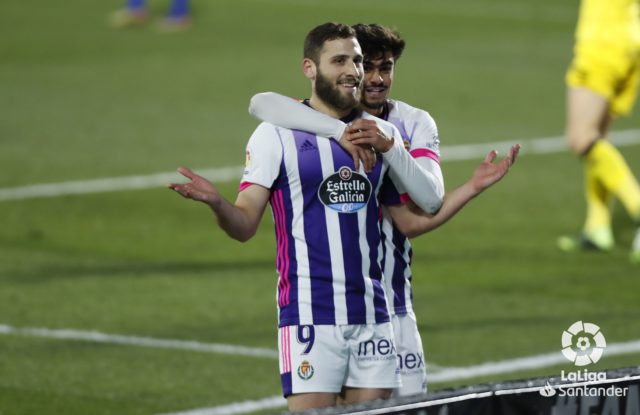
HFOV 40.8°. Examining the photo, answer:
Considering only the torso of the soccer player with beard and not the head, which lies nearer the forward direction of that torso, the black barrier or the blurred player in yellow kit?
the black barrier

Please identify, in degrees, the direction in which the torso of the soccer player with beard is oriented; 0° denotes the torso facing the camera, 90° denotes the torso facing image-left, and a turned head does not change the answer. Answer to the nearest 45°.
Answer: approximately 315°

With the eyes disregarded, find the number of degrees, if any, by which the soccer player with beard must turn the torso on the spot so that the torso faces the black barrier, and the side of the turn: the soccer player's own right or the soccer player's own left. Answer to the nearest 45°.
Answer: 0° — they already face it

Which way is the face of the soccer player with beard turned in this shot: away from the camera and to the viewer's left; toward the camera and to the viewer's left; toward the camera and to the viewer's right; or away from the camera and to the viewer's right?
toward the camera and to the viewer's right
